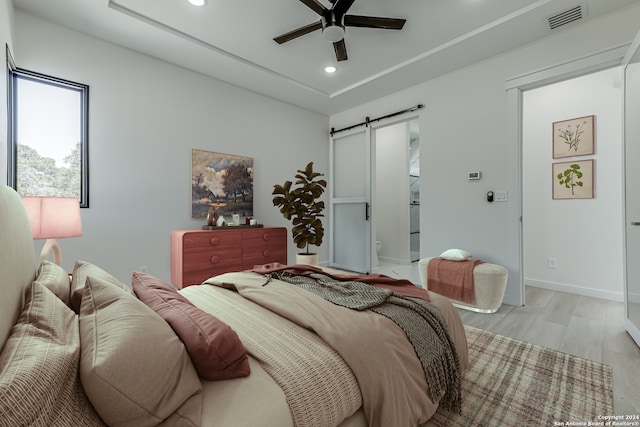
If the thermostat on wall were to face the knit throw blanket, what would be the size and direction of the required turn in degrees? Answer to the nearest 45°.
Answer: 0° — it already faces it

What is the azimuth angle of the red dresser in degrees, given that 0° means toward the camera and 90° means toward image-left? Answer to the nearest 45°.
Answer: approximately 315°

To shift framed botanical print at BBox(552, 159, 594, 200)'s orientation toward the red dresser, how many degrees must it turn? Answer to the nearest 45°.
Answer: approximately 45° to its right

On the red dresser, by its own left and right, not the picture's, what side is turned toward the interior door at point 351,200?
left
